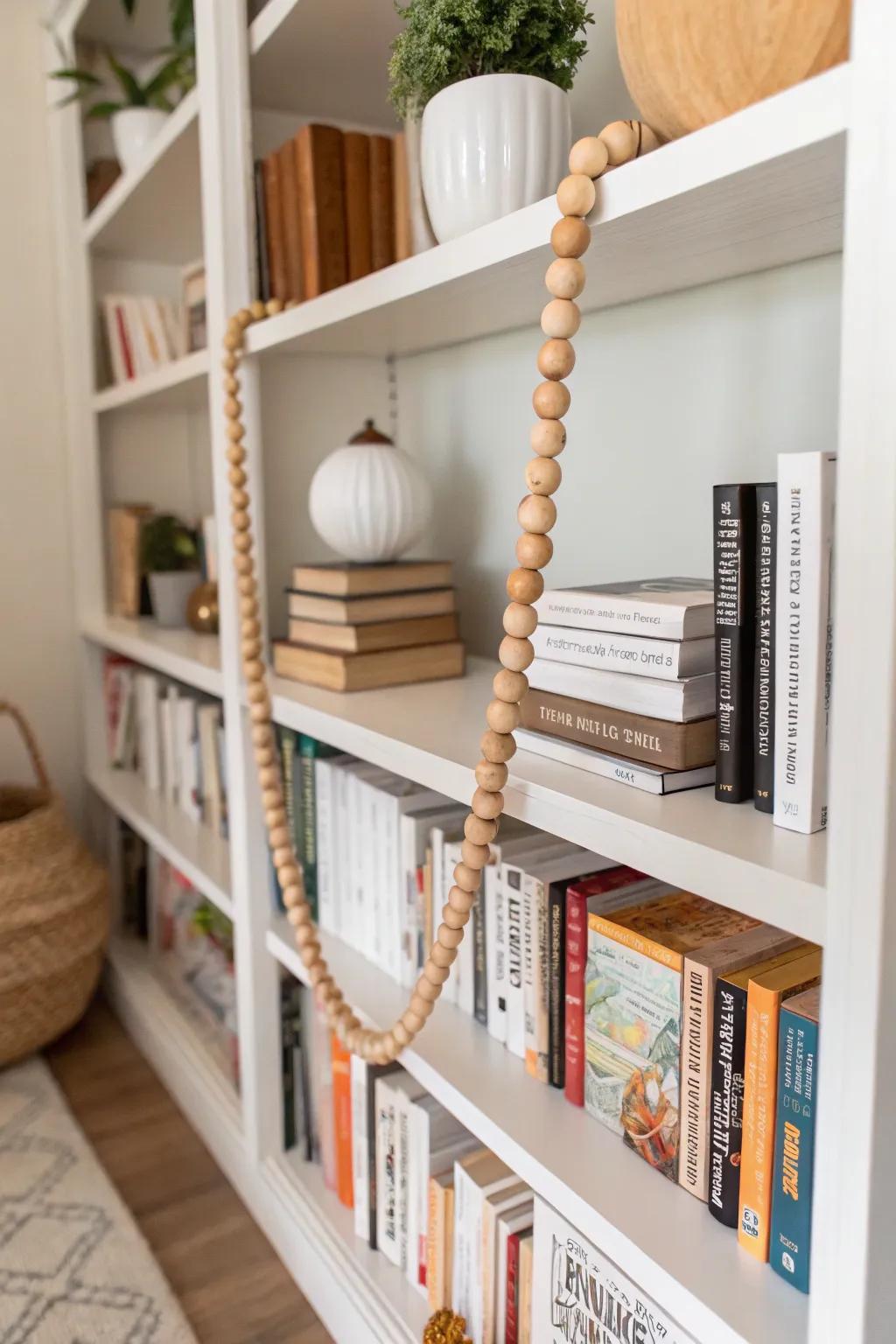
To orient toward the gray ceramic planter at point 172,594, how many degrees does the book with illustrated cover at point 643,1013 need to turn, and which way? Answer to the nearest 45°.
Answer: approximately 90° to its right

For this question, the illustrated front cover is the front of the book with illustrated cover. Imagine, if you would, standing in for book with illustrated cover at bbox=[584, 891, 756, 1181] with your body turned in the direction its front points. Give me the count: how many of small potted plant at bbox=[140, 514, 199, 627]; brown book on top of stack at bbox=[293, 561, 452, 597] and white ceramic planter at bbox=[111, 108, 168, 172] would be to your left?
0

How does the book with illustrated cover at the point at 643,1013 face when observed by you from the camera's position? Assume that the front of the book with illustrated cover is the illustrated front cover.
facing the viewer and to the left of the viewer

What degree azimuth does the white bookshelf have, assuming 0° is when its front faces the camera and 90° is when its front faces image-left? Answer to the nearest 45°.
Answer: approximately 45°
